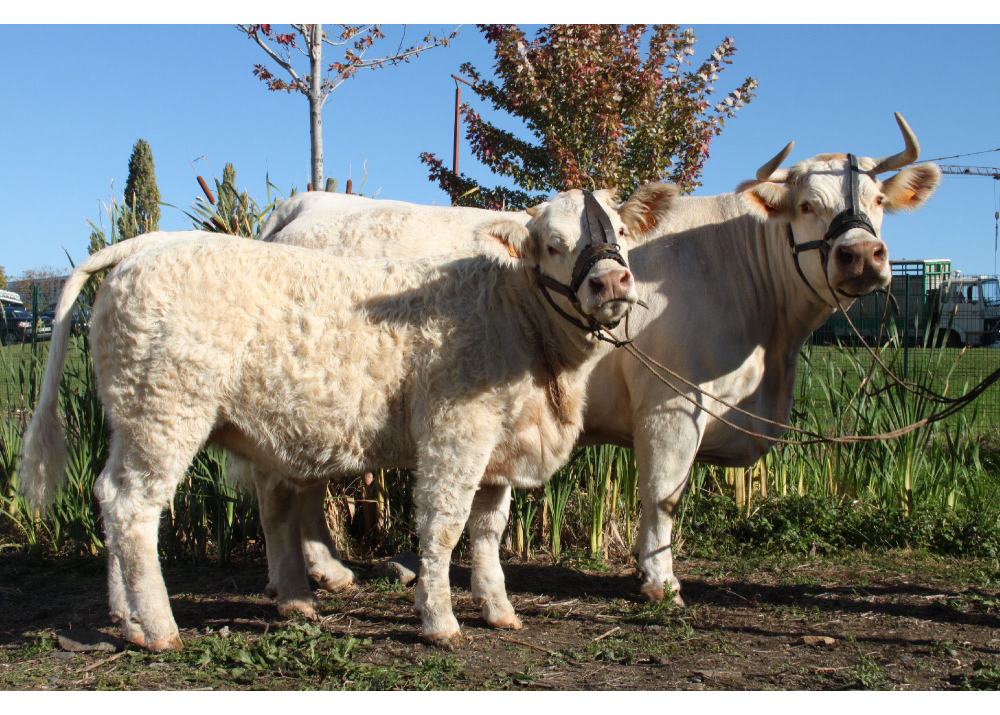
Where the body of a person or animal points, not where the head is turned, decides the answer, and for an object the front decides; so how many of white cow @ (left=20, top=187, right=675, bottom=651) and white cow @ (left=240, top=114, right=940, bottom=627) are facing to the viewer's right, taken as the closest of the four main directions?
2

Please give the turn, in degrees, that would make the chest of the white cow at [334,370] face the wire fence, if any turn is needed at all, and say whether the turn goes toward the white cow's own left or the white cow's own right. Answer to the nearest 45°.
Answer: approximately 45° to the white cow's own left

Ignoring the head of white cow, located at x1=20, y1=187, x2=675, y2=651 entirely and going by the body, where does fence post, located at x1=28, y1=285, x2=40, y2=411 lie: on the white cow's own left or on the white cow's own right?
on the white cow's own left

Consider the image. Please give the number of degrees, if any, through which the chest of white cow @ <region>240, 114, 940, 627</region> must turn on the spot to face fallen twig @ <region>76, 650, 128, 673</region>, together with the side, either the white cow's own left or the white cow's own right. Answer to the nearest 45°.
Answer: approximately 135° to the white cow's own right

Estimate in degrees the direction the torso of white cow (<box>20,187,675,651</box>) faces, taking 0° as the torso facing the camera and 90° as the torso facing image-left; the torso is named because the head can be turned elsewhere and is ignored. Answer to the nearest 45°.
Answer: approximately 270°

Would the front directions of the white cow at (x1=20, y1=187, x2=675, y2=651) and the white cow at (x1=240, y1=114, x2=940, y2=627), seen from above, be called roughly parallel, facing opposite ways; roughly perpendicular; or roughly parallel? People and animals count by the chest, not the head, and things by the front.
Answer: roughly parallel

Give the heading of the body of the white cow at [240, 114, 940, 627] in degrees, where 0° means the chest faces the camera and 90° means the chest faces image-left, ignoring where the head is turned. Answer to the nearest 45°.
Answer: approximately 270°

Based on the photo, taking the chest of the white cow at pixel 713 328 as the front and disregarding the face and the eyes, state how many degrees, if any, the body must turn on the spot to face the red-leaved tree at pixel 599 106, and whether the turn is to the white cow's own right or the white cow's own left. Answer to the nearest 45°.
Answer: approximately 90° to the white cow's own left
